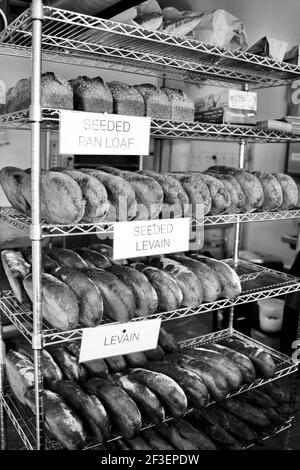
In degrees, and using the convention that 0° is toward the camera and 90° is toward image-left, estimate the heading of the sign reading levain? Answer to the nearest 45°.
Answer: approximately 315°

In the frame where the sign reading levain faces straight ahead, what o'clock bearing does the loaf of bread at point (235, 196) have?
The loaf of bread is roughly at 9 o'clock from the sign reading levain.

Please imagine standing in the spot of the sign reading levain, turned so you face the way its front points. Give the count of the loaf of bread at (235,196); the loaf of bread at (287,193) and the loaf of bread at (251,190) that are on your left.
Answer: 3

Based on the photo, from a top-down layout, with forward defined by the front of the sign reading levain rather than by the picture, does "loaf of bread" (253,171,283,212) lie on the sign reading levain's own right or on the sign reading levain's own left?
on the sign reading levain's own left

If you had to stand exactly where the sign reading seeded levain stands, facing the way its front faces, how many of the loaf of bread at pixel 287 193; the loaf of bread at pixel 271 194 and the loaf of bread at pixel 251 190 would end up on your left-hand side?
3

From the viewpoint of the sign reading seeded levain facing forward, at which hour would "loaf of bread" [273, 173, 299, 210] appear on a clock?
The loaf of bread is roughly at 9 o'clock from the sign reading seeded levain.

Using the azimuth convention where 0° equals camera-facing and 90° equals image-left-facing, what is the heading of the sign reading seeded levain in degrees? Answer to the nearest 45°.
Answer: approximately 315°
